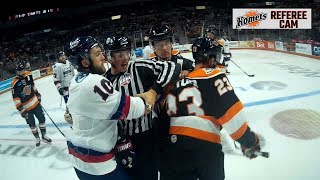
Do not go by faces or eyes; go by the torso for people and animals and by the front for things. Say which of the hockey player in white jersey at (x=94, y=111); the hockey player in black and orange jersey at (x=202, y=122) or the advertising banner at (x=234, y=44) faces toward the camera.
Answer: the advertising banner

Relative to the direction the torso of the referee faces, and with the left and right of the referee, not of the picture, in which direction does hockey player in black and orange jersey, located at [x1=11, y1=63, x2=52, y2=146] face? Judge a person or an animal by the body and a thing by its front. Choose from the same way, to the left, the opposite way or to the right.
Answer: to the left

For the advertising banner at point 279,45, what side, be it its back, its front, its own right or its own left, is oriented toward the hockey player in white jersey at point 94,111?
front

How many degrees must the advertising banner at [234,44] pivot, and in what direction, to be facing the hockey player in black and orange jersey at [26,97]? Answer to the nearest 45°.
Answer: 0° — it already faces them

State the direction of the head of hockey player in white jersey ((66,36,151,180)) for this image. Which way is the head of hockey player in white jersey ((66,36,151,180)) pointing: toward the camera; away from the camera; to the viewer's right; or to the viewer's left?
to the viewer's right

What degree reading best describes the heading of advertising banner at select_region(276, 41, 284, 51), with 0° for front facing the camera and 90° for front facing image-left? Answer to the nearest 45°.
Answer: approximately 0°

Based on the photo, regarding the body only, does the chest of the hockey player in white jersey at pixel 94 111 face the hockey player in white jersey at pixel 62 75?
no

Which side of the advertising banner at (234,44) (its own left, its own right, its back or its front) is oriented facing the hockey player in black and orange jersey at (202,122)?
front

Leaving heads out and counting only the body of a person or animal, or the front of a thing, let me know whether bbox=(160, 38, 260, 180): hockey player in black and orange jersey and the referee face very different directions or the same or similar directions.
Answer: very different directions

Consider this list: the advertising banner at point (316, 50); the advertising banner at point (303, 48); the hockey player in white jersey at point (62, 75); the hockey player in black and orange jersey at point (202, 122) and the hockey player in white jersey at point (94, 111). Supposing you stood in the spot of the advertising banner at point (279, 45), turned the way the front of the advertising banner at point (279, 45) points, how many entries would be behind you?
0

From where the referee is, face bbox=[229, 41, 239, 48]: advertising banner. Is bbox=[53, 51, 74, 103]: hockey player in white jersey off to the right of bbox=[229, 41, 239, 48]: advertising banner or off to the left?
left

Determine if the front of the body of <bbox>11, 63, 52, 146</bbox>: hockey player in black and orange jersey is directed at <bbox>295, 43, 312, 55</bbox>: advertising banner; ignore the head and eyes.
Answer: no

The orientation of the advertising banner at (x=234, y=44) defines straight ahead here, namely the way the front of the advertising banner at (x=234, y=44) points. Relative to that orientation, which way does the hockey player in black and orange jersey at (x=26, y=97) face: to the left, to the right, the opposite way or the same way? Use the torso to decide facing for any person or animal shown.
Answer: to the left

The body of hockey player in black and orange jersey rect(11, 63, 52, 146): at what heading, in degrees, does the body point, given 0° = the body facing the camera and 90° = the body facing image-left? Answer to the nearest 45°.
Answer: approximately 315°

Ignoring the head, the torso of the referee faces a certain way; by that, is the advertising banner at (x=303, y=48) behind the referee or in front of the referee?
behind

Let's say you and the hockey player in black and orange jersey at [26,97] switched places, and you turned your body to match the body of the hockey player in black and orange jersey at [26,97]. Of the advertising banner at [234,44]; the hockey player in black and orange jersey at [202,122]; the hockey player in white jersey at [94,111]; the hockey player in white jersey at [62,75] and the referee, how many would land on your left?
2
